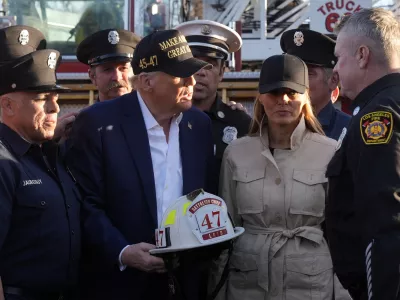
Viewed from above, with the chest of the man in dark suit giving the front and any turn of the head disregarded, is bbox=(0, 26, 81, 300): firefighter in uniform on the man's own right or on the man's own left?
on the man's own right

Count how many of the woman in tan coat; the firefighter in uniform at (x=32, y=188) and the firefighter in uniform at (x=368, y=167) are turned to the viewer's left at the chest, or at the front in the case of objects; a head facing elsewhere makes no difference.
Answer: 1

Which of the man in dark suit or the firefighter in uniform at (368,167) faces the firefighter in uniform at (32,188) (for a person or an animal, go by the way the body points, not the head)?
the firefighter in uniform at (368,167)

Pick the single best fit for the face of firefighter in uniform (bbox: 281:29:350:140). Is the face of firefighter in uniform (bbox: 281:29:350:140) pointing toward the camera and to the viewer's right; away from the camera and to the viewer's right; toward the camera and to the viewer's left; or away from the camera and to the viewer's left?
toward the camera and to the viewer's left

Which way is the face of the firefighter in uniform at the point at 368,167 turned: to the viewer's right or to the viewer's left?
to the viewer's left

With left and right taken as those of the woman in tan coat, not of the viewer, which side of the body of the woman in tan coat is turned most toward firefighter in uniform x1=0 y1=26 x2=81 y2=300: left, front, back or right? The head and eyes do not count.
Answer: right

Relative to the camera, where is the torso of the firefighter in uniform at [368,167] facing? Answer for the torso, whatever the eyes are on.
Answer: to the viewer's left

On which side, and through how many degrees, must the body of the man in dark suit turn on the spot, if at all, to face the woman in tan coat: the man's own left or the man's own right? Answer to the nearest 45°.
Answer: approximately 45° to the man's own left

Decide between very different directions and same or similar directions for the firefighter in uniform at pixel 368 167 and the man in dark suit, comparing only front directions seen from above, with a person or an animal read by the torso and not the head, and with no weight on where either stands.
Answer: very different directions

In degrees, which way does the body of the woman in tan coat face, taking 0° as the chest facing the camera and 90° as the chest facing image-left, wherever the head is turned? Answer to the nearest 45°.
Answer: approximately 0°

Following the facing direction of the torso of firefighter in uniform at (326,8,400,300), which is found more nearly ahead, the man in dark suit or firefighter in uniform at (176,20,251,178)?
the man in dark suit
